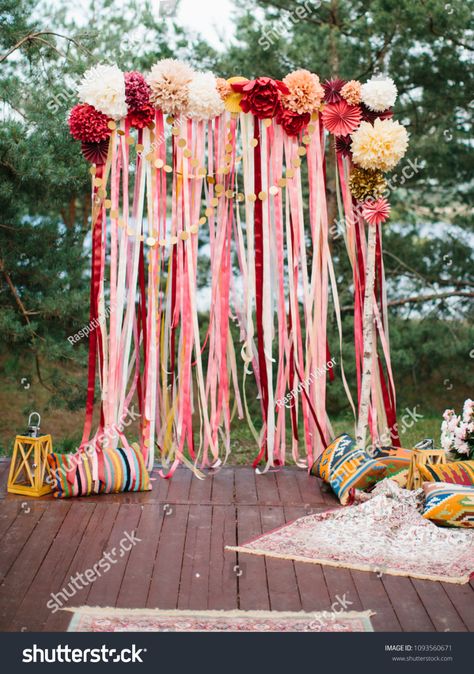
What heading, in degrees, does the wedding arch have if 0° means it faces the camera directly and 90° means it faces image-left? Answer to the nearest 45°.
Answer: approximately 0°
